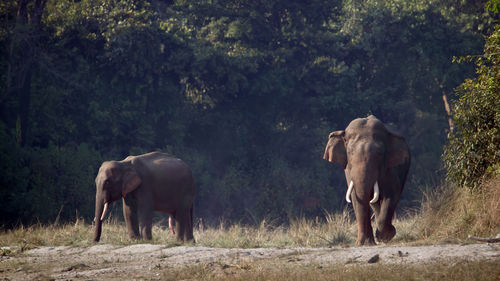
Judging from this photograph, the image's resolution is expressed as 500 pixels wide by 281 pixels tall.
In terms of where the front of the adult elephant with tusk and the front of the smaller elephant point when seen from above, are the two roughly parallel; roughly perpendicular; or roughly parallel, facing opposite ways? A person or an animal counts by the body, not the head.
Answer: roughly perpendicular

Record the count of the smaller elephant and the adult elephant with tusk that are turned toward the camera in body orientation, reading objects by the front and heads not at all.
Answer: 1

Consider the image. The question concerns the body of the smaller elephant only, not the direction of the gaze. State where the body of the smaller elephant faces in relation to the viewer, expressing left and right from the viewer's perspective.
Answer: facing to the left of the viewer

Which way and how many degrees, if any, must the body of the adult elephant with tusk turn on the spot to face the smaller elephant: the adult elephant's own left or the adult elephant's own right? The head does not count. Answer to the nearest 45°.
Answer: approximately 90° to the adult elephant's own right

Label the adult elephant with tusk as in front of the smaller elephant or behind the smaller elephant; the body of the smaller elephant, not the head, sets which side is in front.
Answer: behind

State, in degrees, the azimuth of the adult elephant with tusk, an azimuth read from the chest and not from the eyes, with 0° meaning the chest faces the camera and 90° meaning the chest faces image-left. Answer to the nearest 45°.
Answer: approximately 0°
